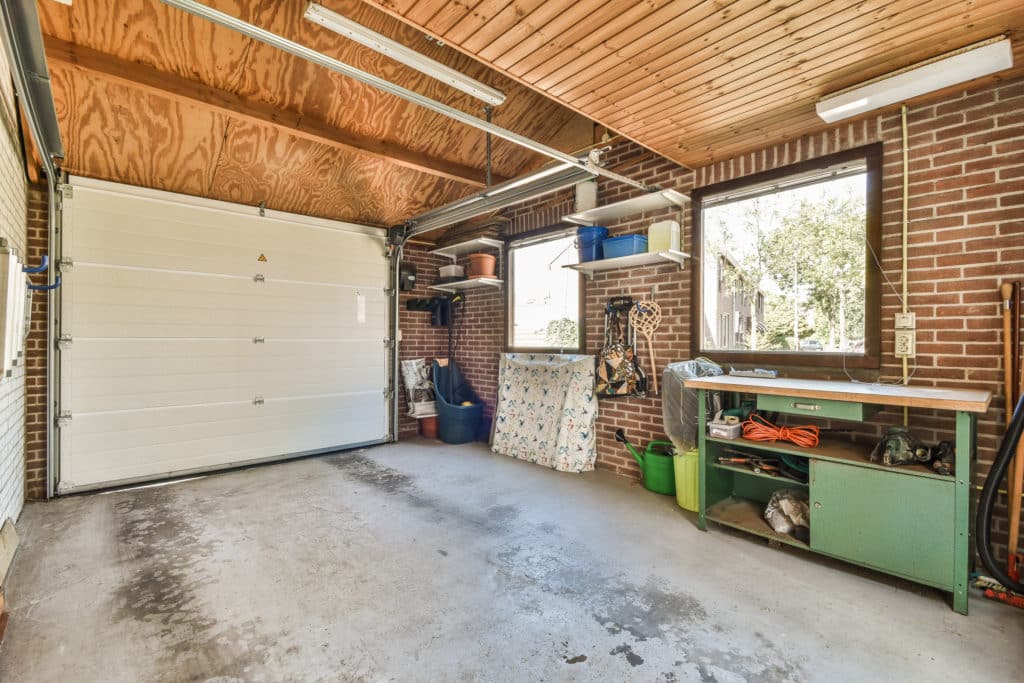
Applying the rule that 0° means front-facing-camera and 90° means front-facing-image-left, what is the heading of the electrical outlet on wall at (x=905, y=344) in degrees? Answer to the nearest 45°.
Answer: approximately 0°

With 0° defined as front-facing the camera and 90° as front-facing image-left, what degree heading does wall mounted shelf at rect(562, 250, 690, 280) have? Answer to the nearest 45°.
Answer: approximately 45°

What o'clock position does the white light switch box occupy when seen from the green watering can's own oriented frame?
The white light switch box is roughly at 7 o'clock from the green watering can.

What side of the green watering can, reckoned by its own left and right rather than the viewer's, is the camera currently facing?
left

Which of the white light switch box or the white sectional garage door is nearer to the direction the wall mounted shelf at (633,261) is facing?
the white sectional garage door

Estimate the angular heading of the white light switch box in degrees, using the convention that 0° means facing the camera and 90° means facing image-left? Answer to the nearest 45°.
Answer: approximately 0°

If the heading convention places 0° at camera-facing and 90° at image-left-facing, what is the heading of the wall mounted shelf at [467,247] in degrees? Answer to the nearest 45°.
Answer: approximately 45°

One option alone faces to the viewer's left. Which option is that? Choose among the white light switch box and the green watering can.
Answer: the green watering can

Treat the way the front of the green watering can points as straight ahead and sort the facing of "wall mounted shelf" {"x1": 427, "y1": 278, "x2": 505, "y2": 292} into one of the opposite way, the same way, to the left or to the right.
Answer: to the left

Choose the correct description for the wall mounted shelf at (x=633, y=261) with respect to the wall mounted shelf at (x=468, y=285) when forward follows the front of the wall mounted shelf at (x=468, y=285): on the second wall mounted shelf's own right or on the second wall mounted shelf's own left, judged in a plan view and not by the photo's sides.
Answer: on the second wall mounted shelf's own left

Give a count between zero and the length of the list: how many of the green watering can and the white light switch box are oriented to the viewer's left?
1
